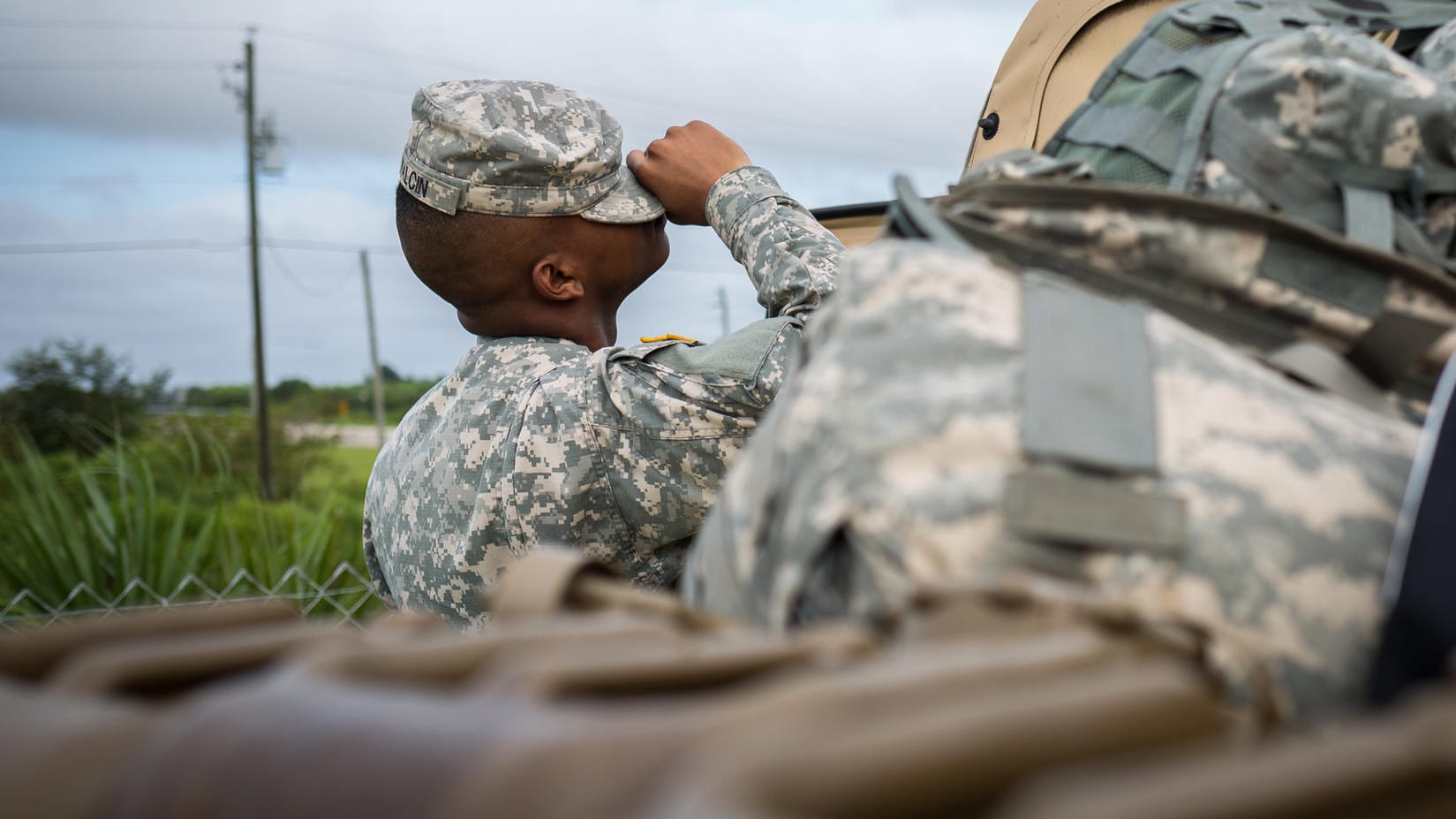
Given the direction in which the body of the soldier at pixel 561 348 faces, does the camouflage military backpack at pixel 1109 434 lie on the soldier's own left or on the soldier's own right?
on the soldier's own right

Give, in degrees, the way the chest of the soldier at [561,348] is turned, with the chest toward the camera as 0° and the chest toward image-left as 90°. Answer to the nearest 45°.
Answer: approximately 225°

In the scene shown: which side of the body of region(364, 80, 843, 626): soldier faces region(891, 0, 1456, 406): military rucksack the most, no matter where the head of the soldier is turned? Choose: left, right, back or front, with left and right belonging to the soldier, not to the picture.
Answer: right

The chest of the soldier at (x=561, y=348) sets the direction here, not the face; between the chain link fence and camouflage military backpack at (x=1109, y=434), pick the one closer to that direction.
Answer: the chain link fence

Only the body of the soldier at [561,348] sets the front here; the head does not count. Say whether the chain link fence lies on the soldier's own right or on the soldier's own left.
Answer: on the soldier's own left

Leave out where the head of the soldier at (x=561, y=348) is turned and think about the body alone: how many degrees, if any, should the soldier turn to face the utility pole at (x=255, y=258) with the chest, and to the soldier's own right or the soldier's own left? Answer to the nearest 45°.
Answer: approximately 45° to the soldier's own left

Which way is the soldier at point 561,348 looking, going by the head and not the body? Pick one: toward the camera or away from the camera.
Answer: away from the camera
